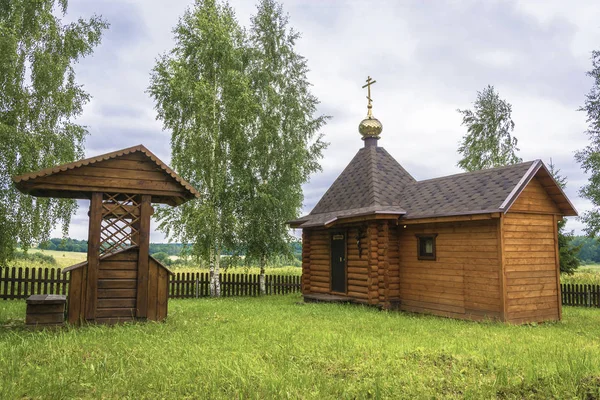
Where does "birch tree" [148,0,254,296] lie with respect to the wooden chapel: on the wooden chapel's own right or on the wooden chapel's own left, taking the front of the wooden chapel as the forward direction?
on the wooden chapel's own right

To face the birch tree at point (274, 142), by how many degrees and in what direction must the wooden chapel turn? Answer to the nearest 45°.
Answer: approximately 90° to its right

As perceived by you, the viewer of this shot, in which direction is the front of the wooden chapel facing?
facing the viewer and to the left of the viewer

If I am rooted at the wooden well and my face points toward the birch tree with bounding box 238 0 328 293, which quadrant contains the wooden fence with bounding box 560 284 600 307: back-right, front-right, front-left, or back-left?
front-right

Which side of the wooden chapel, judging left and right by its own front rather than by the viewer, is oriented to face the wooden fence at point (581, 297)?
back

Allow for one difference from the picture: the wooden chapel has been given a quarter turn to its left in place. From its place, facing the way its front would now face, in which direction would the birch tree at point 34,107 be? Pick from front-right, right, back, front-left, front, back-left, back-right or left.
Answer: back-right

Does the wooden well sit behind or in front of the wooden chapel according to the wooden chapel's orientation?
in front

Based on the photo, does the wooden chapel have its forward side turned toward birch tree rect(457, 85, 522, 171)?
no

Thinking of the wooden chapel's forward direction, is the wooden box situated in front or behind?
in front

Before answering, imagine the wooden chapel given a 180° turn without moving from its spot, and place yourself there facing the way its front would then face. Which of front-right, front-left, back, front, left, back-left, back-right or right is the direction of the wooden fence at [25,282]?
back-left
